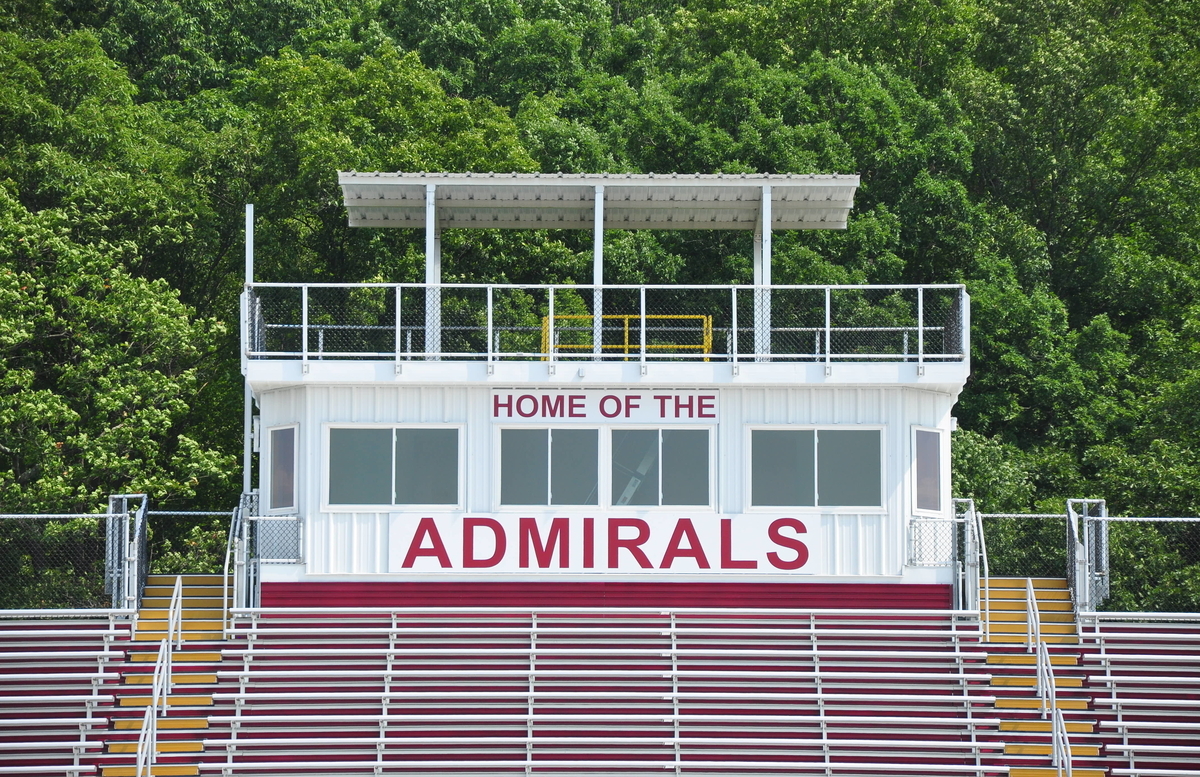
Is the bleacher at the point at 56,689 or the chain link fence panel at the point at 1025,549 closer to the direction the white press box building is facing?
the bleacher

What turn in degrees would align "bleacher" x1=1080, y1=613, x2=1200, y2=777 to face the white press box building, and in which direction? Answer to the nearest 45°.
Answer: approximately 90° to its right

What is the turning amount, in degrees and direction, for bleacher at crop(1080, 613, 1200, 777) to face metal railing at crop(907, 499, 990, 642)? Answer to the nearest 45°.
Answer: approximately 90° to its right

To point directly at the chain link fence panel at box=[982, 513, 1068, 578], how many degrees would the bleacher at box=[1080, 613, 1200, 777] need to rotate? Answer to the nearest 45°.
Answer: approximately 180°

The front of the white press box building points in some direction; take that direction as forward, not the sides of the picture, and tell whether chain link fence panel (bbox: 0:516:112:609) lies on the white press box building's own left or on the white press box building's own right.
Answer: on the white press box building's own right

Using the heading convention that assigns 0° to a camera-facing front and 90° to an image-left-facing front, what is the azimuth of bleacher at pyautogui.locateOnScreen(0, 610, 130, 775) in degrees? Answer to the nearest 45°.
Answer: approximately 0°

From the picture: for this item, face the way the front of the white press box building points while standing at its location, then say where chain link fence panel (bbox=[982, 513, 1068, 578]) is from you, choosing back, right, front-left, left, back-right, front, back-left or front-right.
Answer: back-left

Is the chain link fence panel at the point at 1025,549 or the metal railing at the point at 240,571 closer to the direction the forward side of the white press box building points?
the metal railing

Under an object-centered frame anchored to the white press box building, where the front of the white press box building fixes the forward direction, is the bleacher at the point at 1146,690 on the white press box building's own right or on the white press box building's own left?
on the white press box building's own left
